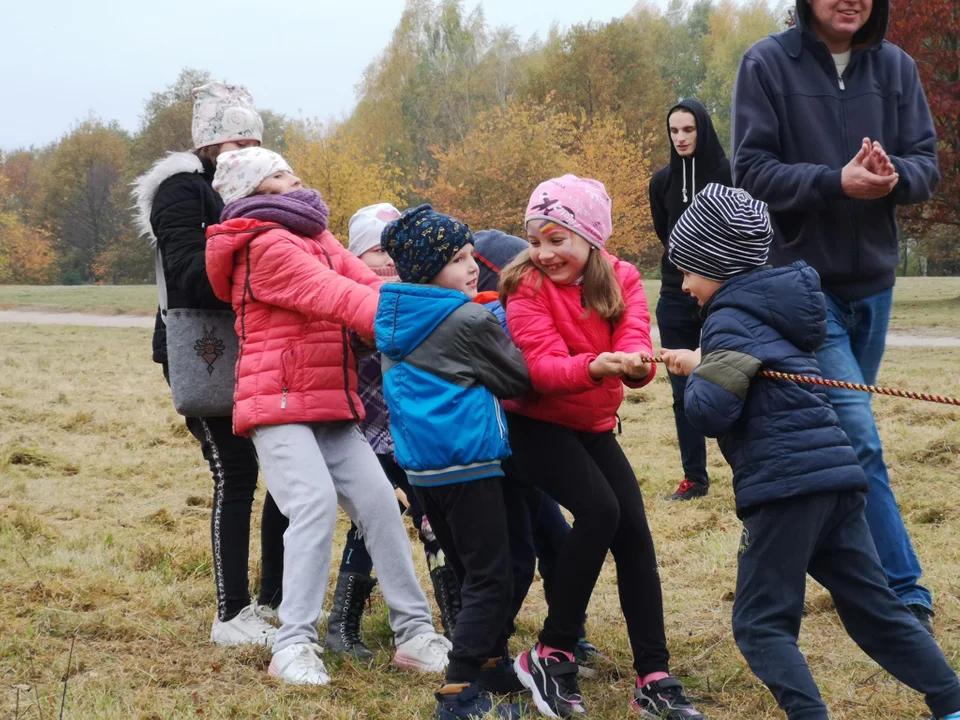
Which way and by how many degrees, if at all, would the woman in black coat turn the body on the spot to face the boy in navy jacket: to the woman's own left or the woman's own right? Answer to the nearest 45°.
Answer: approximately 45° to the woman's own right

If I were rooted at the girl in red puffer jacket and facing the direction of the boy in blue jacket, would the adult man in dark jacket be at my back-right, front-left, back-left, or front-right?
front-left

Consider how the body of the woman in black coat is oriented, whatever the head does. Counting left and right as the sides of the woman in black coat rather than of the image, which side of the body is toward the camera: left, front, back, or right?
right

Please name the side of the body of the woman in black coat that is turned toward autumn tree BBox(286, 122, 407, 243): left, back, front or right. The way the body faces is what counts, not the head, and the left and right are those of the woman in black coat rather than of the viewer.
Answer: left

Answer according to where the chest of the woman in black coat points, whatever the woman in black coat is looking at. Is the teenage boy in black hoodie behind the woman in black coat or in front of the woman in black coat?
in front

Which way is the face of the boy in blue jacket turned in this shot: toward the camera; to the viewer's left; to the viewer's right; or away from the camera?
to the viewer's right

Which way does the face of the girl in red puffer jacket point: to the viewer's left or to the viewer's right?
to the viewer's right

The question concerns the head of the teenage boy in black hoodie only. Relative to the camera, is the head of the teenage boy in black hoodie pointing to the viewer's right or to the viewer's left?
to the viewer's left

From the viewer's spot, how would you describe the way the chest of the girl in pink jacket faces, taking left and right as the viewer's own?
facing the viewer and to the right of the viewer

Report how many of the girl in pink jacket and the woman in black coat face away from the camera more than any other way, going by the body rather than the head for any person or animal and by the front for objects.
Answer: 0

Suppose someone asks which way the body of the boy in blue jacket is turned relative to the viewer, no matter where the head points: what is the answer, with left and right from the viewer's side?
facing away from the viewer and to the right of the viewer

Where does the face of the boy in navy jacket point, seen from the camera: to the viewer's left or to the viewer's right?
to the viewer's left

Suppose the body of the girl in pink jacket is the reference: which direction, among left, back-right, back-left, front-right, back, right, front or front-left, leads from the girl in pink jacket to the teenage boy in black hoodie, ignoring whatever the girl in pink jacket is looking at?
back-left

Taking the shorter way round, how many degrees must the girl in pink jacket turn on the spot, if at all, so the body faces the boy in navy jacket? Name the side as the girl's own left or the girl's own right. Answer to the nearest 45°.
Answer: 0° — they already face them
